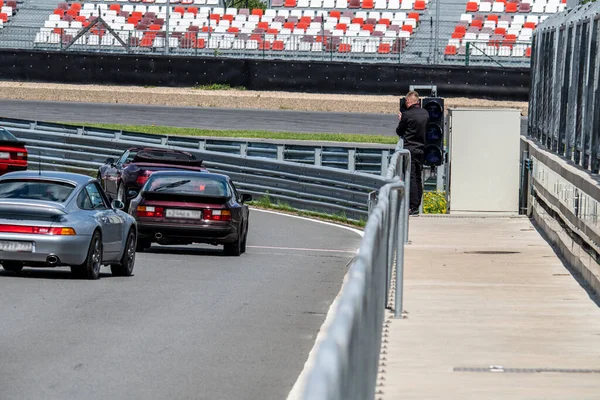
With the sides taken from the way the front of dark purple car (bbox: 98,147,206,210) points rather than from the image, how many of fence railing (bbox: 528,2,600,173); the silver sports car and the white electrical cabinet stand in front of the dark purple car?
0

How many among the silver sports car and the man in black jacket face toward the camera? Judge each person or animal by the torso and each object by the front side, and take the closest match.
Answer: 0

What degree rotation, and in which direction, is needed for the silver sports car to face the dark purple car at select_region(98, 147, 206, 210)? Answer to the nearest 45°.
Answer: approximately 45° to its left

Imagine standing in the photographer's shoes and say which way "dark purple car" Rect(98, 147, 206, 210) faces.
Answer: facing away from the viewer and to the left of the viewer

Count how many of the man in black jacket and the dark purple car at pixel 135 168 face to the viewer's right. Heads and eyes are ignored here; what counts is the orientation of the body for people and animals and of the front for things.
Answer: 0

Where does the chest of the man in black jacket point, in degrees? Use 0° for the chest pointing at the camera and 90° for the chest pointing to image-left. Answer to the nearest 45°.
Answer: approximately 135°

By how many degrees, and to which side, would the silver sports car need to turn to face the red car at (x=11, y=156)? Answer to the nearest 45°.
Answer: approximately 45° to its left

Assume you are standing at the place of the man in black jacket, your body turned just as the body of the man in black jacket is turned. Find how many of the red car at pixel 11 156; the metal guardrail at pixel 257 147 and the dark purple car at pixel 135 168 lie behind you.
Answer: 0

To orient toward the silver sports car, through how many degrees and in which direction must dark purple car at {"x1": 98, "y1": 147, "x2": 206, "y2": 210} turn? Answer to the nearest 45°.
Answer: approximately 135° to its left

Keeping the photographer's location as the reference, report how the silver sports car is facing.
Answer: facing away from the viewer and to the right of the viewer

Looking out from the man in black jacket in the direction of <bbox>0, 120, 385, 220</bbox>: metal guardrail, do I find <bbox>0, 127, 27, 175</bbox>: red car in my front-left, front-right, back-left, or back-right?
front-left
